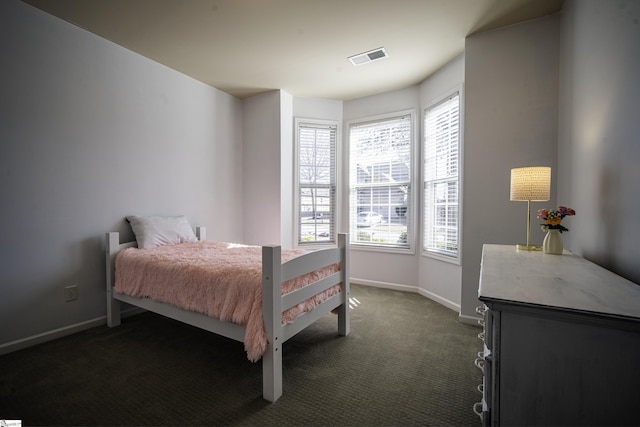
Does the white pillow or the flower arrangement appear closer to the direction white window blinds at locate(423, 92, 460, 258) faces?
the white pillow

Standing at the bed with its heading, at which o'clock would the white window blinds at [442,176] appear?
The white window blinds is roughly at 10 o'clock from the bed.

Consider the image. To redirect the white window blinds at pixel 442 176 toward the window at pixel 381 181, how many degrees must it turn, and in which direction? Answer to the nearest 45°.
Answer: approximately 90° to its right

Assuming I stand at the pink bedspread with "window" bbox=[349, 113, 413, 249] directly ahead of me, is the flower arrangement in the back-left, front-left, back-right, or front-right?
front-right

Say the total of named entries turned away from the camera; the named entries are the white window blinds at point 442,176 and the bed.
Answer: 0

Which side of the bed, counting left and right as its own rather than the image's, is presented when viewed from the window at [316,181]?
left

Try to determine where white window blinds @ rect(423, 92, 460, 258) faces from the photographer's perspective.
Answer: facing the viewer and to the left of the viewer

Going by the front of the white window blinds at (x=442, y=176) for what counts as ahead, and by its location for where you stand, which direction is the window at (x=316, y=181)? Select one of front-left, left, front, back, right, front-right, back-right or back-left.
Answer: front-right

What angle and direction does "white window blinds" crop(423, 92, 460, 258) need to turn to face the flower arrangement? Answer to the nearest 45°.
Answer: approximately 90° to its left

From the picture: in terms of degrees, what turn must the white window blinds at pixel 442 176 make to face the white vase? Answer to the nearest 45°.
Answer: approximately 90° to its left

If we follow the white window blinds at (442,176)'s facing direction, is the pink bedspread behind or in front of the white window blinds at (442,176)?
in front

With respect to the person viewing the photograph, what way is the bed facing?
facing the viewer and to the right of the viewer

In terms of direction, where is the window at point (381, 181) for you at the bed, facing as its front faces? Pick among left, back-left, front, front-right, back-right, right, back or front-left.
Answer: left

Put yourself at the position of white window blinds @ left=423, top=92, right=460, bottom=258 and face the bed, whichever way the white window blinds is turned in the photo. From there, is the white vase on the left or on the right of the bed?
left

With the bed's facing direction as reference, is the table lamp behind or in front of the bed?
in front
